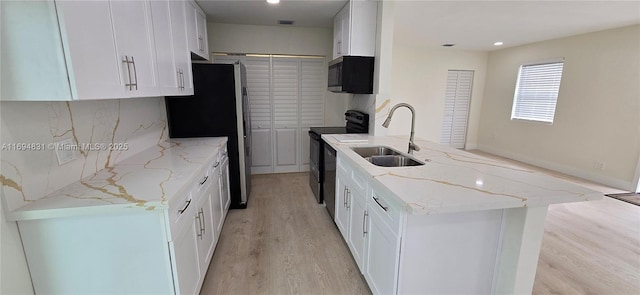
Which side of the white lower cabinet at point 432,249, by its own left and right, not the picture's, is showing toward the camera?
left

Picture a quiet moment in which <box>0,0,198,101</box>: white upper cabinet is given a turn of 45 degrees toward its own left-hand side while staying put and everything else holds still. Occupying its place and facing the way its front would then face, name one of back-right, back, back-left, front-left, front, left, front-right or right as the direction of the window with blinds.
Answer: front

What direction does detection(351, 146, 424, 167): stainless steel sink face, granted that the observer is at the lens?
facing to the left of the viewer

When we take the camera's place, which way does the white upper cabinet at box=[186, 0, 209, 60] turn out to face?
facing to the right of the viewer

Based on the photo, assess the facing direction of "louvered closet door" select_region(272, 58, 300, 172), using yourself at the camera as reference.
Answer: facing the viewer

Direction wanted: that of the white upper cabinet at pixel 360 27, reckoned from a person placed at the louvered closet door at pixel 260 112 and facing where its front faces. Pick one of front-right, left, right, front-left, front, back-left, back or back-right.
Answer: front-left

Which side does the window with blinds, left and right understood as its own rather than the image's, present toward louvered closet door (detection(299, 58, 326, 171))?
front

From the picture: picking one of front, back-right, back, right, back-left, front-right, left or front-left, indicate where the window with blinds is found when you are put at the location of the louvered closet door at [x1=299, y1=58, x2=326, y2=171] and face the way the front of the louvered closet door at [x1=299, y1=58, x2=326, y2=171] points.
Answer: left

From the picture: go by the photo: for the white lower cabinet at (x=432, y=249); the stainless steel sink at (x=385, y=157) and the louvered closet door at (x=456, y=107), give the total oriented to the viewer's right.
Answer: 0

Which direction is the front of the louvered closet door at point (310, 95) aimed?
toward the camera

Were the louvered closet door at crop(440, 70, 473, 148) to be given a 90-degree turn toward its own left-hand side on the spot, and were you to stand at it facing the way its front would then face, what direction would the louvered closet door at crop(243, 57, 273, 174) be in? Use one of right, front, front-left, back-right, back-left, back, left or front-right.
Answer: back-right

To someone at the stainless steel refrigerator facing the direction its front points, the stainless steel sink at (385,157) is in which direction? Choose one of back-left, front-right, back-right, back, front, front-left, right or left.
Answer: front-right

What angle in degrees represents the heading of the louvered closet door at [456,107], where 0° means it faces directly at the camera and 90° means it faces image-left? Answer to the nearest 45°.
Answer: approximately 0°

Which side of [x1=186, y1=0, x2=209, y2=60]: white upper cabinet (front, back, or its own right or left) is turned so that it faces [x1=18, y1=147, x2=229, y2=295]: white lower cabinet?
right
